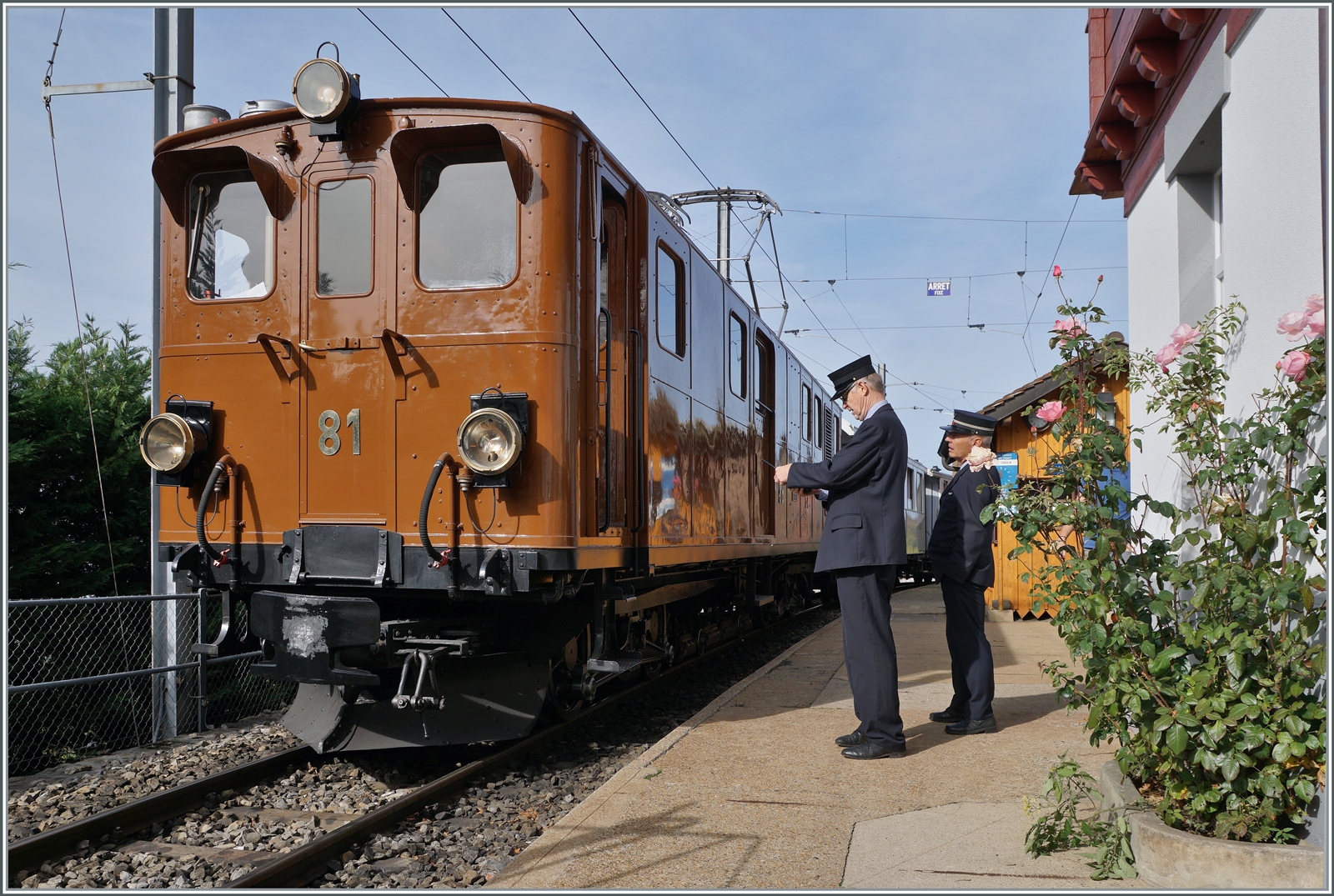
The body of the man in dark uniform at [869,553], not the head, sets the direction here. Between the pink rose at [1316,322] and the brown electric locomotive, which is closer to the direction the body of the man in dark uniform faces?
the brown electric locomotive

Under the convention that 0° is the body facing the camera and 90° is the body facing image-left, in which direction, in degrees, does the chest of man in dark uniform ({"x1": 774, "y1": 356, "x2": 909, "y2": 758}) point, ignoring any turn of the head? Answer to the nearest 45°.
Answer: approximately 90°

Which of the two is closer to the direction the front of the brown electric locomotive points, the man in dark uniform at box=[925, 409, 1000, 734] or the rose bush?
the rose bush

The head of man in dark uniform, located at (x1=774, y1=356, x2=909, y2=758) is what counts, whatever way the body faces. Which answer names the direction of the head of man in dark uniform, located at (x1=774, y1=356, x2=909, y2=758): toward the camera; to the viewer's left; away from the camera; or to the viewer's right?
to the viewer's left

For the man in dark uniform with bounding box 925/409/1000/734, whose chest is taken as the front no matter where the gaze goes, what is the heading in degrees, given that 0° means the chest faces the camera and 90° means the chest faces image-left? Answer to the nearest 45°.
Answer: approximately 90°

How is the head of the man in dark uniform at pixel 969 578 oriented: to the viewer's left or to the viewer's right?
to the viewer's left

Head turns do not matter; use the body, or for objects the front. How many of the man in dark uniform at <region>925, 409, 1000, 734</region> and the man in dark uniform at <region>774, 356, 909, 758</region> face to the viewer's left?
2

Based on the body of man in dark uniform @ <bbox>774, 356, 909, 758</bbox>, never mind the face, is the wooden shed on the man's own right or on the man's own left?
on the man's own right

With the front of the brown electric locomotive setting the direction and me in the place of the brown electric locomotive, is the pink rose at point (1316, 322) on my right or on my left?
on my left

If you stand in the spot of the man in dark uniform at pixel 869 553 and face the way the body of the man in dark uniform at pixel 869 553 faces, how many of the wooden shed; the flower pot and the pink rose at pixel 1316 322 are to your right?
1

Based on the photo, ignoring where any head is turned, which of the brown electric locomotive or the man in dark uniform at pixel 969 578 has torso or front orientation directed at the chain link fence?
the man in dark uniform

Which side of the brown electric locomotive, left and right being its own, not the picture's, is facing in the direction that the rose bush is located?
left
